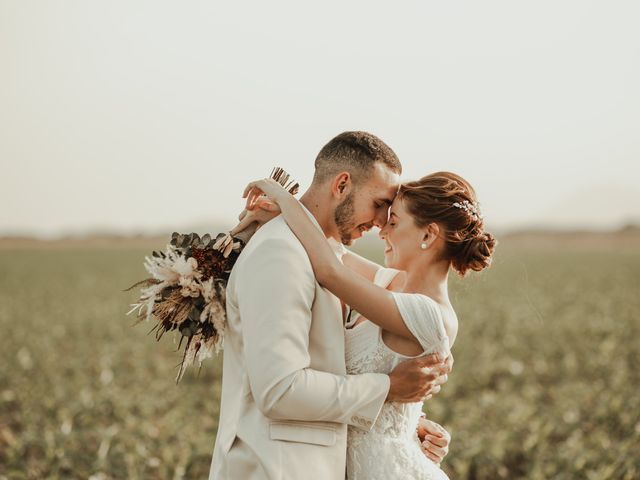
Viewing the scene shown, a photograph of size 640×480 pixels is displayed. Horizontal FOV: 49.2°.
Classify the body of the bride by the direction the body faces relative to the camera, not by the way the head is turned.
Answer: to the viewer's left

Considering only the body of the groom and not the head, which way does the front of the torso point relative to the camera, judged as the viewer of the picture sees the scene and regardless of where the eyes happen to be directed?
to the viewer's right

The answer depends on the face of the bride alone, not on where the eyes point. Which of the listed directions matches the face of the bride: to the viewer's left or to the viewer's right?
to the viewer's left

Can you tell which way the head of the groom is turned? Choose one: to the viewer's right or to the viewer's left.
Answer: to the viewer's right

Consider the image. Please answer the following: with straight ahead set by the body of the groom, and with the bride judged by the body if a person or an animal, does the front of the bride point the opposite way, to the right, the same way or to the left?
the opposite way
